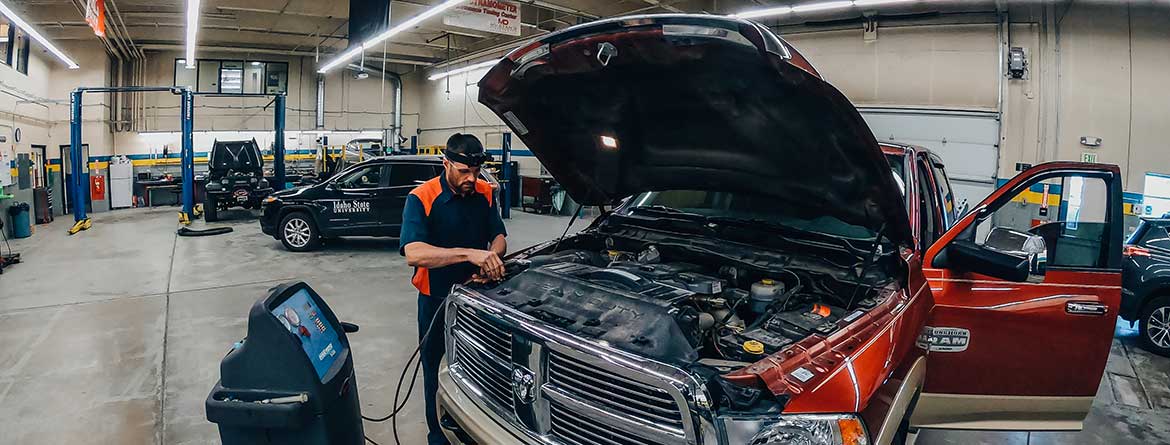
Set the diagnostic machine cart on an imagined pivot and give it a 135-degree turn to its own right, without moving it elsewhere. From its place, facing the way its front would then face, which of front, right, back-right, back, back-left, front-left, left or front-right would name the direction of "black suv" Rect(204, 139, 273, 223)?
right

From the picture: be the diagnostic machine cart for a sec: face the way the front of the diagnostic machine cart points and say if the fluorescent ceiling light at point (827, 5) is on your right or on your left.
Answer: on your left

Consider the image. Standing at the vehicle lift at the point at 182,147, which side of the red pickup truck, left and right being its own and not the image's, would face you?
right

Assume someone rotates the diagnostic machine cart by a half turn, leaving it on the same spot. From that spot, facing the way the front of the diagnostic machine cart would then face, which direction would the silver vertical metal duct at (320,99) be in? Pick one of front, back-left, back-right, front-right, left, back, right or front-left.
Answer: front-right

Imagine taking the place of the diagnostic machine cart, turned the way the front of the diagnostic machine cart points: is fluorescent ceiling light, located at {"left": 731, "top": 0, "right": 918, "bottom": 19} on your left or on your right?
on your left

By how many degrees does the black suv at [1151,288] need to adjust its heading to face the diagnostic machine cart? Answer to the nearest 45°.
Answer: approximately 90° to its right

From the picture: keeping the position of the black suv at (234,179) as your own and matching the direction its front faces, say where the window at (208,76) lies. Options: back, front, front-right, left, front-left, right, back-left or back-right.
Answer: back

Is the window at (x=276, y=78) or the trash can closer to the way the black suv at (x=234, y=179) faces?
the trash can

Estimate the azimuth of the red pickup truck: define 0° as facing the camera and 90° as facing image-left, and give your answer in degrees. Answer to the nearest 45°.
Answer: approximately 45°
